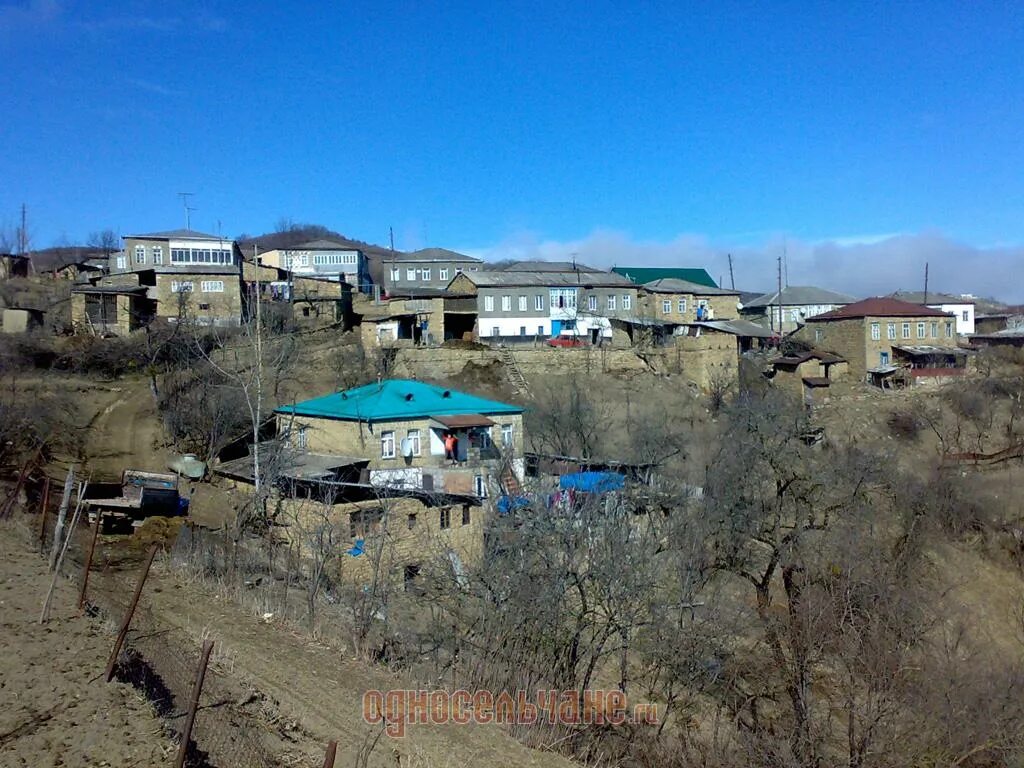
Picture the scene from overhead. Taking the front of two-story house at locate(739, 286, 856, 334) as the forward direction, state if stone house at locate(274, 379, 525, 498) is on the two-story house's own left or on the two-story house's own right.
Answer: on the two-story house's own right

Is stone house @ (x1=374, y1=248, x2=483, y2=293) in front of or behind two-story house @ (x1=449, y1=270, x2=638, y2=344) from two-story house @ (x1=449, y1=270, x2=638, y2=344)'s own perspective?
behind

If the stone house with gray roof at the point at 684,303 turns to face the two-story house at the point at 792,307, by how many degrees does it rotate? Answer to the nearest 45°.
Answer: approximately 135° to its left

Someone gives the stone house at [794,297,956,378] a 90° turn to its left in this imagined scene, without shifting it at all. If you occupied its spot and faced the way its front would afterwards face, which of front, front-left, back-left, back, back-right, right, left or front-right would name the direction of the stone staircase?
back

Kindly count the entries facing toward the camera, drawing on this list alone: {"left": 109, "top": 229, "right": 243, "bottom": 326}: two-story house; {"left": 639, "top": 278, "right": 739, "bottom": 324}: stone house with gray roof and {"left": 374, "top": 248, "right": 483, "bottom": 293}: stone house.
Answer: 3

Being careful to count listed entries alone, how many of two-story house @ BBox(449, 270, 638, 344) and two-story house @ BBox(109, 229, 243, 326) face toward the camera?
2

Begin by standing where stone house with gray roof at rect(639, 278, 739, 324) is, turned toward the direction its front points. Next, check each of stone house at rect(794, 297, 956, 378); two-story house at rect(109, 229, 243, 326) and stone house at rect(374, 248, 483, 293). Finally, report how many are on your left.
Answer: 1

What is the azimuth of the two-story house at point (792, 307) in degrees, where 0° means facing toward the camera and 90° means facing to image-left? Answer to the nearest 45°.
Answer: approximately 315°

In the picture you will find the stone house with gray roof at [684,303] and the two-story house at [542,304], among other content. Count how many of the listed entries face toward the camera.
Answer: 2

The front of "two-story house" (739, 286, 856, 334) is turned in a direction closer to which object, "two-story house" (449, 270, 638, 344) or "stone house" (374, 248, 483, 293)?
the two-story house

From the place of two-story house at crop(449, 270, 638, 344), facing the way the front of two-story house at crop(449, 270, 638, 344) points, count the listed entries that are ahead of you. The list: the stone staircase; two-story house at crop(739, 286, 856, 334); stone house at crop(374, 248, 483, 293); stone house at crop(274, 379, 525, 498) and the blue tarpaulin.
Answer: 3
